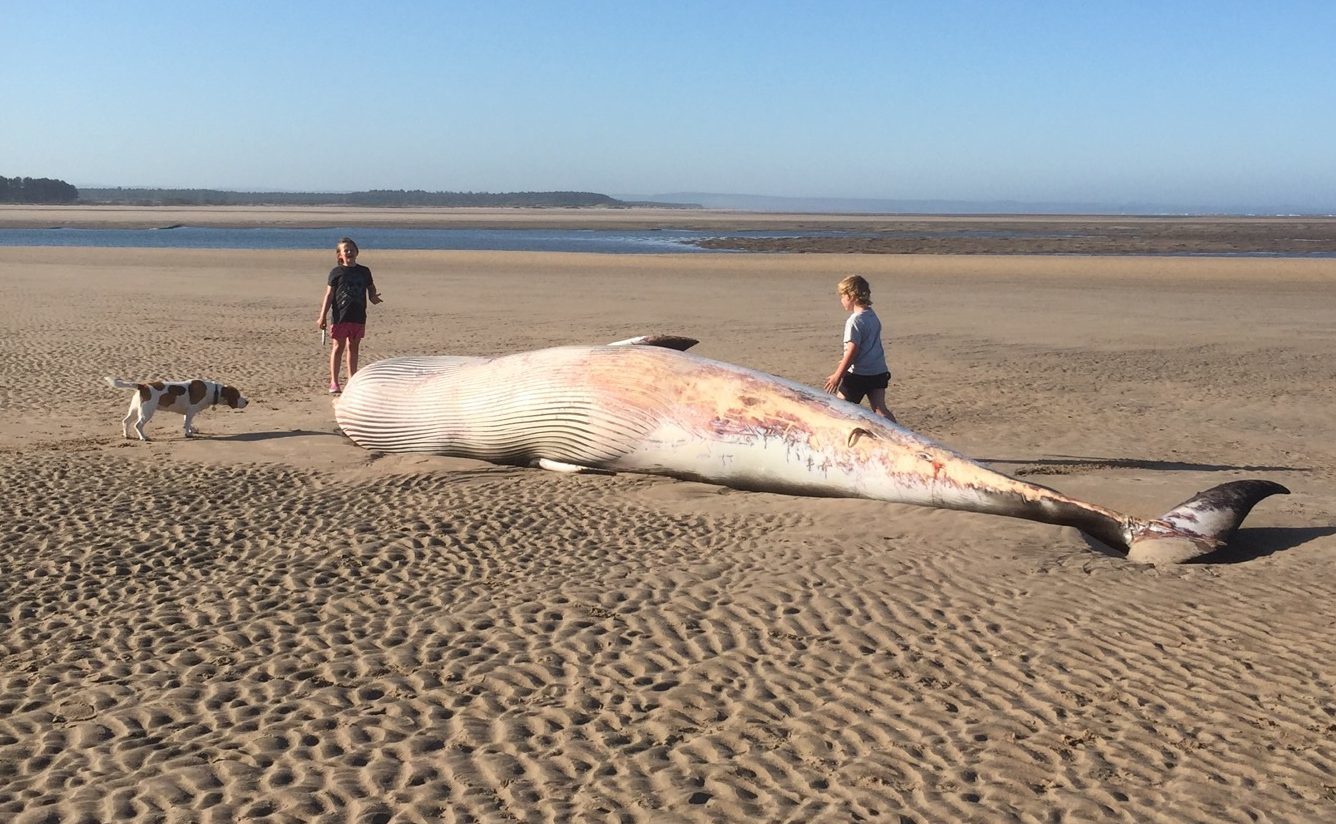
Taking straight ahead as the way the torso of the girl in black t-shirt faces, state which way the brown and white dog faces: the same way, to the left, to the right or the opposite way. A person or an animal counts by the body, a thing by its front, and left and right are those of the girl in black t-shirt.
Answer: to the left

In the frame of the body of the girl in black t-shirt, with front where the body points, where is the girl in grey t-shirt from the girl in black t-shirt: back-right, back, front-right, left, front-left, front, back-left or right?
front-left

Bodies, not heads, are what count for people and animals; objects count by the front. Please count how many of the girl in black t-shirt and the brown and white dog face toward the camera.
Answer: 1

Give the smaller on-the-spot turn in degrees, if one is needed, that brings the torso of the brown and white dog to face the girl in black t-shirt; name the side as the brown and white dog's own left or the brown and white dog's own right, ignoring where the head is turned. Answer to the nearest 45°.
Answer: approximately 45° to the brown and white dog's own left

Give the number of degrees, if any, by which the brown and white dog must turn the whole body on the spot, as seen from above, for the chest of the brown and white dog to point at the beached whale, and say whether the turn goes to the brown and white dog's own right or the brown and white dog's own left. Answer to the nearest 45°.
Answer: approximately 45° to the brown and white dog's own right

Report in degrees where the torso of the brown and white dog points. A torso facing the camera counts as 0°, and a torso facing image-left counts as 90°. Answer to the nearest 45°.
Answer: approximately 270°

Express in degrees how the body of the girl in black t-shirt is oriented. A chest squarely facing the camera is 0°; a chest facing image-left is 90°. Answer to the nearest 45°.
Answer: approximately 0°

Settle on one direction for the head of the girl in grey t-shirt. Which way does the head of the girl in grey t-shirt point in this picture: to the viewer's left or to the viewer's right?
to the viewer's left

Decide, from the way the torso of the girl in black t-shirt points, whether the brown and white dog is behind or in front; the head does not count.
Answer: in front
